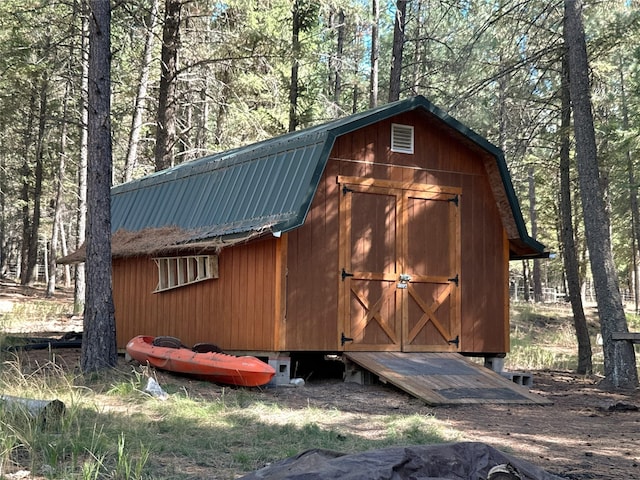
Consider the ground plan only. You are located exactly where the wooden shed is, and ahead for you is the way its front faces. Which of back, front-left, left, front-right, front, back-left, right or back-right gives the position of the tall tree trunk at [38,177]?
back

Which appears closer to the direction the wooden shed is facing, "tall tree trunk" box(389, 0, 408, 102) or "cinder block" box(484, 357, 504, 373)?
the cinder block

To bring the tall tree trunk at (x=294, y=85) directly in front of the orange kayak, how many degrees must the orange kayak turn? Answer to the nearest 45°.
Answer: approximately 135° to its left

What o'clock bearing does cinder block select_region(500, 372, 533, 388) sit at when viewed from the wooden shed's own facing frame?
The cinder block is roughly at 10 o'clock from the wooden shed.

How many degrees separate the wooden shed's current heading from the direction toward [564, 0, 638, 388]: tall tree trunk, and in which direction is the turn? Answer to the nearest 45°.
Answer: approximately 45° to its left

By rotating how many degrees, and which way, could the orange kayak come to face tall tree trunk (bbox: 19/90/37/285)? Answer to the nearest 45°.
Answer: approximately 135° to its left

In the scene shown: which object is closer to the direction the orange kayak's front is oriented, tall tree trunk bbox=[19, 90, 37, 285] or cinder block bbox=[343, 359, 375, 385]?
the cinder block

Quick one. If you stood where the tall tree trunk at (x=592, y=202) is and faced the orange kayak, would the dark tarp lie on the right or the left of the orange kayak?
left

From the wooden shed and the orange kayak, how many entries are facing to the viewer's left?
0

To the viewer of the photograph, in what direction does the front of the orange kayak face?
facing the viewer and to the right of the viewer

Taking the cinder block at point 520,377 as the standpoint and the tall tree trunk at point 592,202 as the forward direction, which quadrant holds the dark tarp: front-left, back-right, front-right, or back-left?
back-right

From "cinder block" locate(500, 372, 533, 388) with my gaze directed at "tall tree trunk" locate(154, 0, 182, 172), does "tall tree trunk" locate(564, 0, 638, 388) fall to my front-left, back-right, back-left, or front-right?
back-right

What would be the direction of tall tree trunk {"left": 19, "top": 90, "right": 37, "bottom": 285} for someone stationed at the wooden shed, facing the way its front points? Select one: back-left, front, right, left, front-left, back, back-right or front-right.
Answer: back
